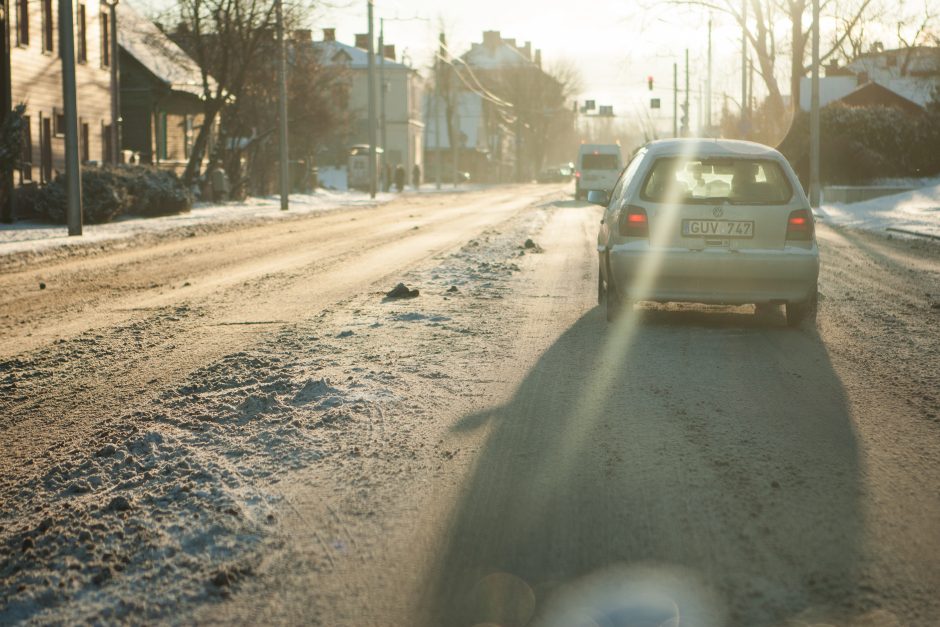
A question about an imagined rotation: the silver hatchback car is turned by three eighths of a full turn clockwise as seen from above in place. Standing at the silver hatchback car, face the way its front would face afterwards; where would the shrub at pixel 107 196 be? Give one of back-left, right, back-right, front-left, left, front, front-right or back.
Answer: back

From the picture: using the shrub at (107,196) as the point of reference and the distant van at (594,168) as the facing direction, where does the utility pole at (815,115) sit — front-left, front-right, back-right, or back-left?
front-right

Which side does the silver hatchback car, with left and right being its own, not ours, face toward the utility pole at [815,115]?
front

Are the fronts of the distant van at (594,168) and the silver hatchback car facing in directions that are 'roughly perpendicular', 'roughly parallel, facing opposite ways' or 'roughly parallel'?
roughly parallel

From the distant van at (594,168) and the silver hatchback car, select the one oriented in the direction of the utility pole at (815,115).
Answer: the silver hatchback car

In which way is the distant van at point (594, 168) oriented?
away from the camera

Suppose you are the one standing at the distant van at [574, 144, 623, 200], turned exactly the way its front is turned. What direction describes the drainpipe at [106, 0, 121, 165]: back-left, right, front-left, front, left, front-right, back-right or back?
back-left

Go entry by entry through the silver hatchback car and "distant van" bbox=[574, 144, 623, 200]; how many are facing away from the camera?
2

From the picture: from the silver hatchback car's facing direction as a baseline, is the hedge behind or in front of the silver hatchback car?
in front

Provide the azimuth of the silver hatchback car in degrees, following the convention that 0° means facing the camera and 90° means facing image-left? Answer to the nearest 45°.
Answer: approximately 180°

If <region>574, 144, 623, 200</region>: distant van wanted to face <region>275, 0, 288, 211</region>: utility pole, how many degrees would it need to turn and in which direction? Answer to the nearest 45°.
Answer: approximately 135° to its left

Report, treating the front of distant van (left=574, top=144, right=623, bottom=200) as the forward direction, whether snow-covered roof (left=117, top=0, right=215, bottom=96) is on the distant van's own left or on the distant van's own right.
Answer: on the distant van's own left

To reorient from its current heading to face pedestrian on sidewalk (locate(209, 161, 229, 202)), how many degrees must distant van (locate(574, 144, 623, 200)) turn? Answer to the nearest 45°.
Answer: approximately 135° to its left

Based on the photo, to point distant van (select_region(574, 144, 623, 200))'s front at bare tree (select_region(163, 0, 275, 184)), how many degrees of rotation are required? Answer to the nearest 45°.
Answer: approximately 135° to its left

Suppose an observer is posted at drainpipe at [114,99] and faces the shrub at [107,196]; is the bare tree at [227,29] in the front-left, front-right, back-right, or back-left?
back-left

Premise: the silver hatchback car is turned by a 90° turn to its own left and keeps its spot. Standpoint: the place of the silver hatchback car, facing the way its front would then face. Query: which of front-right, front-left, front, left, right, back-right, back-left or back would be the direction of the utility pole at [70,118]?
front-right
